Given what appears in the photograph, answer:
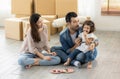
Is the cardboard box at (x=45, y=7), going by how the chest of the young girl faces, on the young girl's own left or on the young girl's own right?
on the young girl's own right

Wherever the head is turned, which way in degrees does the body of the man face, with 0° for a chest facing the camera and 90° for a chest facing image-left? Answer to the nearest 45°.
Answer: approximately 315°

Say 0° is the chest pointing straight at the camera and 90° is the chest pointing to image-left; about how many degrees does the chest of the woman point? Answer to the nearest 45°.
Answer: approximately 315°

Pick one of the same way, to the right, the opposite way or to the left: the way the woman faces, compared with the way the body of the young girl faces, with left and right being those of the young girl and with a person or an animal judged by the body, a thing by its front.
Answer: to the left

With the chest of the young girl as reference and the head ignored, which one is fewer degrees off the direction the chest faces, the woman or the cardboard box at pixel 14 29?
the woman

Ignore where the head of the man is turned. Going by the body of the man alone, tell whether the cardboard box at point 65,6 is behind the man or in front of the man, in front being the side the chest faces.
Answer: behind

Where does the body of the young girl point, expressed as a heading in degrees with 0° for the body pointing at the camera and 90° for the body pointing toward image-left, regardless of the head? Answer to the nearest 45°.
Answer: approximately 45°

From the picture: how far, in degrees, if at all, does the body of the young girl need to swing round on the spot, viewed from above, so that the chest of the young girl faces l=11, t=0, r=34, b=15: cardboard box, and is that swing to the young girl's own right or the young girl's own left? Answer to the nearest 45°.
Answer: approximately 90° to the young girl's own right

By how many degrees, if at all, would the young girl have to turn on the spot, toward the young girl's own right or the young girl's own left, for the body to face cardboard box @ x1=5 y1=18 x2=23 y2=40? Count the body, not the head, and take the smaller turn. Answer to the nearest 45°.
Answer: approximately 90° to the young girl's own right

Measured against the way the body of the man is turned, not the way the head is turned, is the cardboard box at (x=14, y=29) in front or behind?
behind
